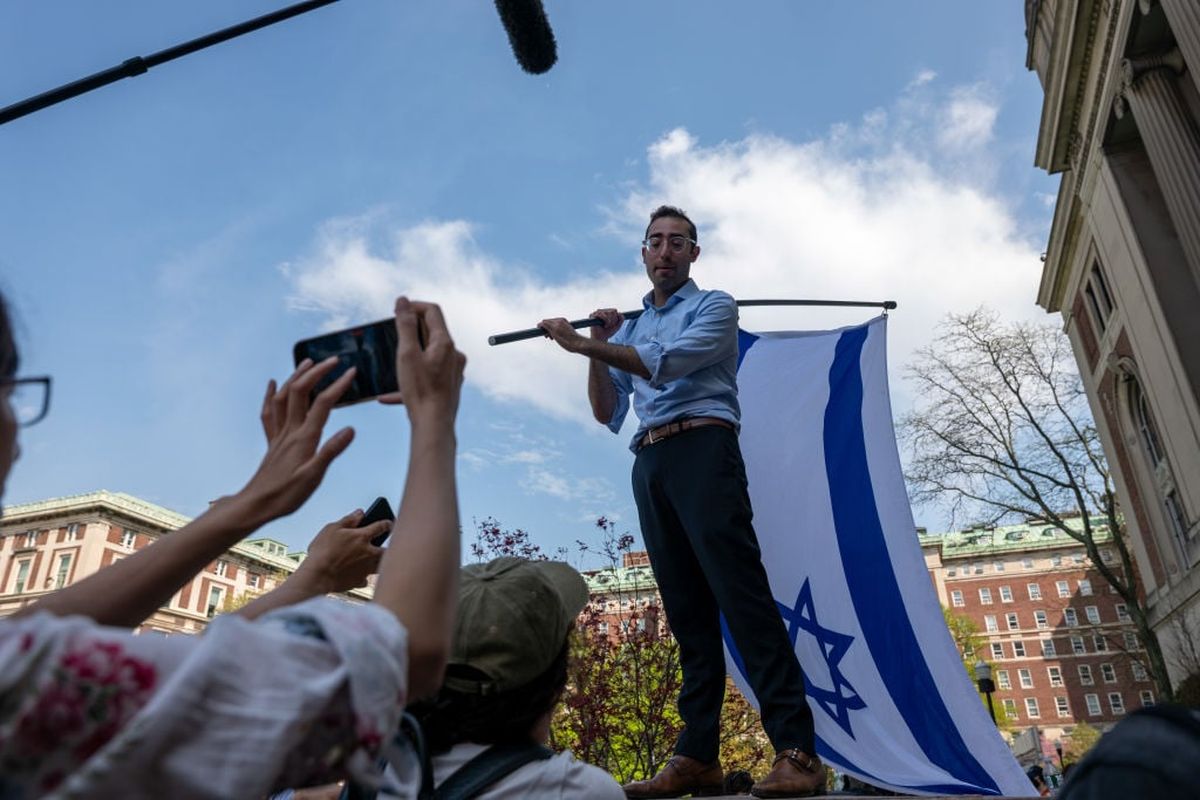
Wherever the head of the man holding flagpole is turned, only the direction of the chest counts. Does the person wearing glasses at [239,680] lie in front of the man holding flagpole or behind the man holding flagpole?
in front

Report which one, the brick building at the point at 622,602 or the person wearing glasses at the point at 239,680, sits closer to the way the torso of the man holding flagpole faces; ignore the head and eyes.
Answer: the person wearing glasses

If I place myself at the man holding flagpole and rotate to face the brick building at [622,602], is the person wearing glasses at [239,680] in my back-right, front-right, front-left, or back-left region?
back-left

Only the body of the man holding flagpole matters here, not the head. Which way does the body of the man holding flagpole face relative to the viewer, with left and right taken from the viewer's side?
facing the viewer and to the left of the viewer

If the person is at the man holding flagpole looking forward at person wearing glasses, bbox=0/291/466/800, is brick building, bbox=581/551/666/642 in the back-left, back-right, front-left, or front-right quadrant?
back-right

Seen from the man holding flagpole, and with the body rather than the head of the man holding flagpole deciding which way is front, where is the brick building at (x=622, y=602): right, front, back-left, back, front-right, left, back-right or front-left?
back-right
